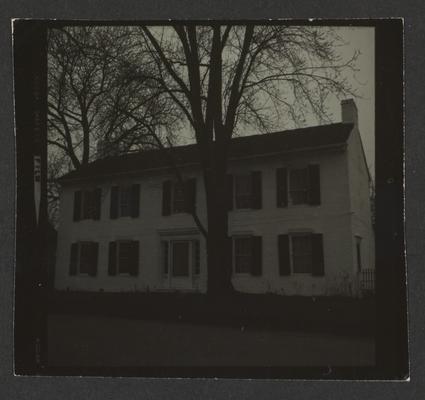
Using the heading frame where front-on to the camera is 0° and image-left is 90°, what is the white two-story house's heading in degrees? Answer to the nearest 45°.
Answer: approximately 45°
